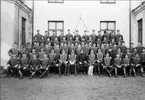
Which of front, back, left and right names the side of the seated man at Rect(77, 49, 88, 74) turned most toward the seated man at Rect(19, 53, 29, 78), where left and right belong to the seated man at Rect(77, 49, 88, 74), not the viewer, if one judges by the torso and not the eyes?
right

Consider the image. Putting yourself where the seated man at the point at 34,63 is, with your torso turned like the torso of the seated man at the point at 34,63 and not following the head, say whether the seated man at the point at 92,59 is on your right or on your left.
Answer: on your left

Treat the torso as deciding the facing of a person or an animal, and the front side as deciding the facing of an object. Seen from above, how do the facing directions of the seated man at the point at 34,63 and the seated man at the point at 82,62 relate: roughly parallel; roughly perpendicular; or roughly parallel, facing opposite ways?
roughly parallel

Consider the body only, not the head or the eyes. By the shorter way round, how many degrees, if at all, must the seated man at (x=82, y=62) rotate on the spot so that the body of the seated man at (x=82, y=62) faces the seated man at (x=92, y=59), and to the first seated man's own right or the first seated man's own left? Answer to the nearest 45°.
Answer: approximately 90° to the first seated man's own left

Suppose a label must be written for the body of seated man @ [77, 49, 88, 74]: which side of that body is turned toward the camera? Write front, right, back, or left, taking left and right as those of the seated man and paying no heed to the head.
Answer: front

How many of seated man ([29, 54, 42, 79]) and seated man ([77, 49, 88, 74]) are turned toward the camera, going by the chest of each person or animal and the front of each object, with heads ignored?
2

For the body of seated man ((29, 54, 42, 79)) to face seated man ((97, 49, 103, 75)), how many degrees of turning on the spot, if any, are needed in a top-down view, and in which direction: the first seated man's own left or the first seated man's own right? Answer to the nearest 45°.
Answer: approximately 90° to the first seated man's own left

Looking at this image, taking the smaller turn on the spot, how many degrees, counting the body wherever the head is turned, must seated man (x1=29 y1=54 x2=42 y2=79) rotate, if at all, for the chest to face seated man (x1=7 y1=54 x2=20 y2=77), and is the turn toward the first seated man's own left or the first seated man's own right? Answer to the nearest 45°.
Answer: approximately 90° to the first seated man's own right

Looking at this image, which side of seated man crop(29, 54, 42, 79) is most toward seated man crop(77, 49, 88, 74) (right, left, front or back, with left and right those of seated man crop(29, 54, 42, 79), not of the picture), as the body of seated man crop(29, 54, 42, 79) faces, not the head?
left

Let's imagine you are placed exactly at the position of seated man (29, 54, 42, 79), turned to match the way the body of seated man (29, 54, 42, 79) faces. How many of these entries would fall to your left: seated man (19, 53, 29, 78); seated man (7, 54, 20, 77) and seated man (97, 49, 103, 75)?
1

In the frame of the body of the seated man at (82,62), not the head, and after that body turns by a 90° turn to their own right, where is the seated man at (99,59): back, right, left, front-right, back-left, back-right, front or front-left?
back

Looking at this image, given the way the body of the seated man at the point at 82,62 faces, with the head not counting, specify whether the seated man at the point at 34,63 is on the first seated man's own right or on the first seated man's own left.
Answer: on the first seated man's own right

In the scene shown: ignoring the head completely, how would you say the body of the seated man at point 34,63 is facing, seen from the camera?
toward the camera
